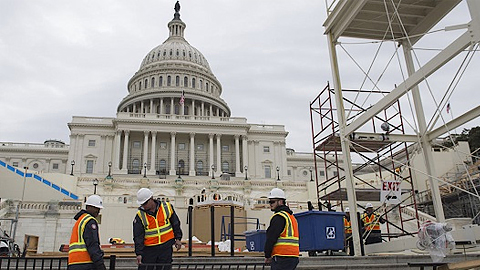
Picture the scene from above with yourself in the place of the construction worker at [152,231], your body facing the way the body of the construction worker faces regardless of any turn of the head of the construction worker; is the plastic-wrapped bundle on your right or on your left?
on your left

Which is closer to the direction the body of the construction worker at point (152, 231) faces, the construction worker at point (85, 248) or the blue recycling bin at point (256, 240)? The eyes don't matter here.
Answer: the construction worker

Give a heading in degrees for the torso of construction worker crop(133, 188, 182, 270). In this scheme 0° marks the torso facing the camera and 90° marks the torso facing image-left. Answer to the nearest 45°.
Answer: approximately 0°

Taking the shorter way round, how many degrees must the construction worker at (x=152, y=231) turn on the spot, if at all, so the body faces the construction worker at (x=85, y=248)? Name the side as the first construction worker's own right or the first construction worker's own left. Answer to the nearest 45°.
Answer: approximately 90° to the first construction worker's own right

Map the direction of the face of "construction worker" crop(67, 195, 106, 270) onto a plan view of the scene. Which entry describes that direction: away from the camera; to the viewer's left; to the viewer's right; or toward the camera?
to the viewer's right

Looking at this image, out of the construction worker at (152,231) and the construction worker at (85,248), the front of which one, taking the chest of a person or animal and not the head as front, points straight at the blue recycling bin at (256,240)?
the construction worker at (85,248)

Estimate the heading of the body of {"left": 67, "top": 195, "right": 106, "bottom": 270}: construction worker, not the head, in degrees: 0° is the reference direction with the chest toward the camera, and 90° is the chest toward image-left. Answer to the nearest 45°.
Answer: approximately 225°

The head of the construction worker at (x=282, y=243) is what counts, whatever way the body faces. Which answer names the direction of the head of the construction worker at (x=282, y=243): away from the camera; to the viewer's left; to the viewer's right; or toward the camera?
to the viewer's left
